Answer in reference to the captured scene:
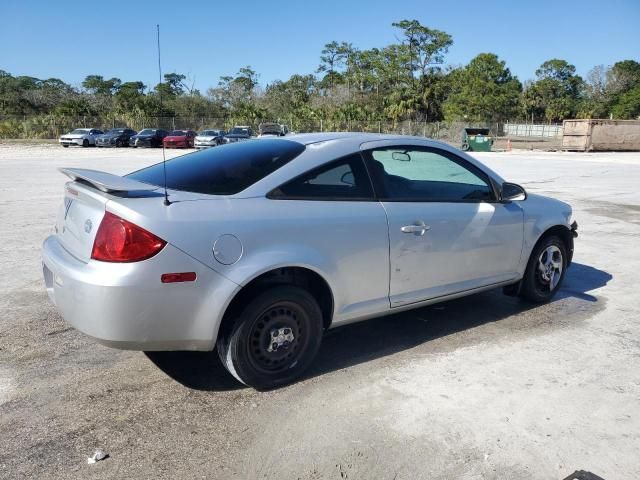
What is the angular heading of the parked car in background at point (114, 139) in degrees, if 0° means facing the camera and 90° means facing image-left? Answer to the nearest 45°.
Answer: approximately 45°

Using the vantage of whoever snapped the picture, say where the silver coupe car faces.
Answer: facing away from the viewer and to the right of the viewer

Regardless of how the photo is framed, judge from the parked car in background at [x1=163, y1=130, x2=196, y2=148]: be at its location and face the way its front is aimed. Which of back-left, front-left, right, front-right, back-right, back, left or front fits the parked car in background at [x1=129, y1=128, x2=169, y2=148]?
right

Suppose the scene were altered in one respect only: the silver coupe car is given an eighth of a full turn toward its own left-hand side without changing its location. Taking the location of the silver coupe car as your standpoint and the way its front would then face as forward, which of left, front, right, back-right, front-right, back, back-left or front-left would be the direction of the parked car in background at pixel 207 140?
front

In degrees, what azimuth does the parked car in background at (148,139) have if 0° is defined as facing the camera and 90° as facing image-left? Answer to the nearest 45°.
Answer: approximately 45°

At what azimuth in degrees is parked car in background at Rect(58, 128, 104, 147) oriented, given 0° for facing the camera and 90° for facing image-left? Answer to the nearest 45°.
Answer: approximately 45°

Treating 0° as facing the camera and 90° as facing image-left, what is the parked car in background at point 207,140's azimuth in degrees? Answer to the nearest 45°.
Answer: approximately 45°

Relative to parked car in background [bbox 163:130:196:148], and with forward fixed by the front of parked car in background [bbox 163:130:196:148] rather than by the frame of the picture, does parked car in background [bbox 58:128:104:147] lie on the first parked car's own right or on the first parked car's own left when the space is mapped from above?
on the first parked car's own right

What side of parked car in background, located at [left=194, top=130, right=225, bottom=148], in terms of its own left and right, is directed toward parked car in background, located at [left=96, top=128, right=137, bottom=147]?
right

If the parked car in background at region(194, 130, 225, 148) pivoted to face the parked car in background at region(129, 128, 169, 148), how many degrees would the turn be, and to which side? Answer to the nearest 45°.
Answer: approximately 90° to its right

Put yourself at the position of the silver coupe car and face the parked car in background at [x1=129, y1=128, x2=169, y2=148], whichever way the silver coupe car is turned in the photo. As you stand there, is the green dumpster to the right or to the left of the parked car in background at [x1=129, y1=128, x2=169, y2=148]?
right

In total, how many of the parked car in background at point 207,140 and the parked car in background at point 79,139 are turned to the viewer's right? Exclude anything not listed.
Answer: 0
